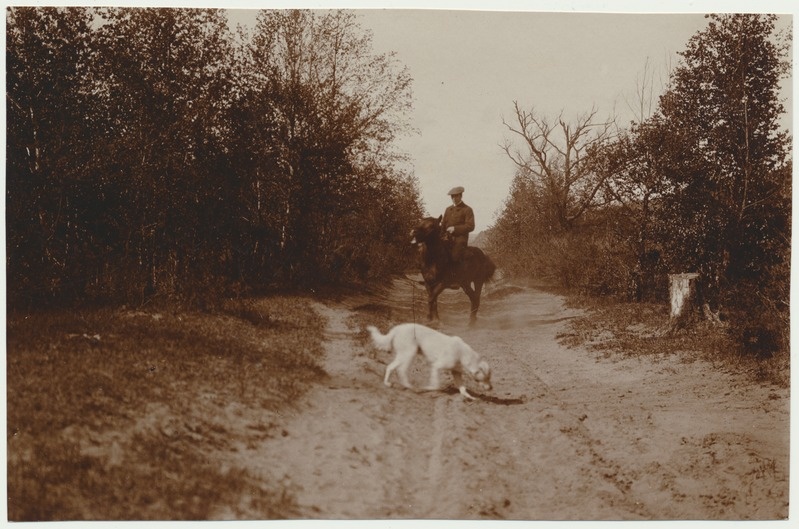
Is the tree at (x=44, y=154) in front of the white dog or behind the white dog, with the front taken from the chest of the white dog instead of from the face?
behind

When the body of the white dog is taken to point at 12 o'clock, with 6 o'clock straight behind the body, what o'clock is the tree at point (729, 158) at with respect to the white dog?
The tree is roughly at 11 o'clock from the white dog.

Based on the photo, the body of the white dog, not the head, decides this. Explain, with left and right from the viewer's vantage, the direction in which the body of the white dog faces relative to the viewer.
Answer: facing to the right of the viewer

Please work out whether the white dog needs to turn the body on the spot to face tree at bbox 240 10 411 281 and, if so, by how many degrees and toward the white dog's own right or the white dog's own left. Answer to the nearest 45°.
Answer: approximately 135° to the white dog's own left

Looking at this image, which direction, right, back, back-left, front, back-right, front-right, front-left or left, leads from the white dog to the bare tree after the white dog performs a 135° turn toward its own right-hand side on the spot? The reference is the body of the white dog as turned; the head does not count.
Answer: back
